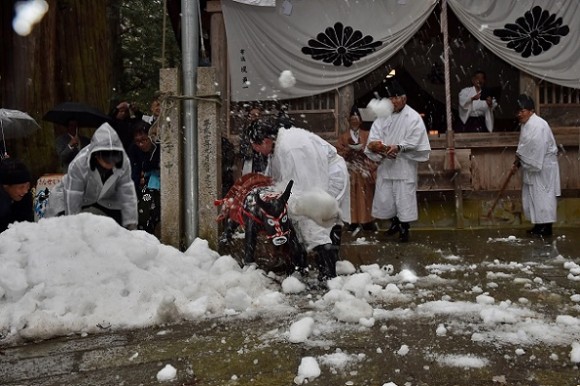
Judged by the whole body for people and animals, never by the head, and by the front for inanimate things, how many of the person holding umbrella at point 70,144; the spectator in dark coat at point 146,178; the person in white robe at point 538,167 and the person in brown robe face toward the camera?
3

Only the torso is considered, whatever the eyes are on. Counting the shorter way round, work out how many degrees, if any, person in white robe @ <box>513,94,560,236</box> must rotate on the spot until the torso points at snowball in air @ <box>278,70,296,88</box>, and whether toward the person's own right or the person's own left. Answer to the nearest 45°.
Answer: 0° — they already face it

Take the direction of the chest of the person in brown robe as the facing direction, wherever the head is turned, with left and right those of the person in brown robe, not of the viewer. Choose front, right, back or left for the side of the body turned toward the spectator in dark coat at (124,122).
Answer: right

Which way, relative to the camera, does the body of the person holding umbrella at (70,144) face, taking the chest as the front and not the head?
toward the camera

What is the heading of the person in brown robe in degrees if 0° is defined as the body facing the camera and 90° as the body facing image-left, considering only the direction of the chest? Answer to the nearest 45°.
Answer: approximately 0°

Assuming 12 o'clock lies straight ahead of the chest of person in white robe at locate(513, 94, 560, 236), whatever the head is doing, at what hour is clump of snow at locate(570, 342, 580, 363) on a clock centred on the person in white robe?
The clump of snow is roughly at 9 o'clock from the person in white robe.

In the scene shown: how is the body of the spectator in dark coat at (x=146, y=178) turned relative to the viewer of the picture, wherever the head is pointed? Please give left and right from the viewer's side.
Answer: facing the viewer

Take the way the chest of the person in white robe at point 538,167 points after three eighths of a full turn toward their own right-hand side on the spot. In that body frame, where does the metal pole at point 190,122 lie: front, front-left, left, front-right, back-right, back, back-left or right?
back

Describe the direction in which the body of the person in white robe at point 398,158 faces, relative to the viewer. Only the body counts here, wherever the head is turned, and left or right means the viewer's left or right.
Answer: facing the viewer and to the left of the viewer
